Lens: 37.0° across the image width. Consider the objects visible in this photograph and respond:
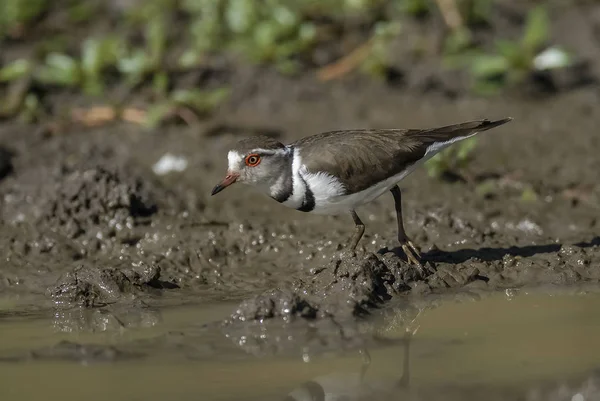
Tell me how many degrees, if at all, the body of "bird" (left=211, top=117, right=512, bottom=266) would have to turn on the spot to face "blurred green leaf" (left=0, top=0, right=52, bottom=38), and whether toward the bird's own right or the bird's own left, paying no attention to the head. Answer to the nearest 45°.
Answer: approximately 45° to the bird's own right

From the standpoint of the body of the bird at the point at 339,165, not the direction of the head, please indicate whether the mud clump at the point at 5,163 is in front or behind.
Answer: in front

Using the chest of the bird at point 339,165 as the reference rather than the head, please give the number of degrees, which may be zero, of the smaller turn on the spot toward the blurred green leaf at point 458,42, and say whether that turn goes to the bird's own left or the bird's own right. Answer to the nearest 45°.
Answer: approximately 90° to the bird's own right

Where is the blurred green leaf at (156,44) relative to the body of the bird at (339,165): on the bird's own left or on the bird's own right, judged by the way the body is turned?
on the bird's own right

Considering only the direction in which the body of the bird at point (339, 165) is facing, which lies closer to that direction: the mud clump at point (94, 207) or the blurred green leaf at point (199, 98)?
the mud clump

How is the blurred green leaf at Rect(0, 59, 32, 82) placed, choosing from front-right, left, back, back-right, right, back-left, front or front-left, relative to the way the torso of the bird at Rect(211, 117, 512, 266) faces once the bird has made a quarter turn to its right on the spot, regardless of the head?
front-left

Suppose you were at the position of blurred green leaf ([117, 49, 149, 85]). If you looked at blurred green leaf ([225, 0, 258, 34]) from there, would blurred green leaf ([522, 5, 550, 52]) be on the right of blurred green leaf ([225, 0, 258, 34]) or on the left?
right

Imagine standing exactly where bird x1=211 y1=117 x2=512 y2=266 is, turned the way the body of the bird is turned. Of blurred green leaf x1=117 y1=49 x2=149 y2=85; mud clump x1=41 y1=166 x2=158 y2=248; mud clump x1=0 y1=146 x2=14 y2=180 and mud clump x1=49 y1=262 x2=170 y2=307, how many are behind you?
0

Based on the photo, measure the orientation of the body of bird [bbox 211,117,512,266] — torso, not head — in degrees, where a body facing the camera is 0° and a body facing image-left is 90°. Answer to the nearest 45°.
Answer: approximately 90°

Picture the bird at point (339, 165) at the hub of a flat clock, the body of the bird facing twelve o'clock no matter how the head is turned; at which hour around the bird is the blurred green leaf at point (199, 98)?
The blurred green leaf is roughly at 2 o'clock from the bird.

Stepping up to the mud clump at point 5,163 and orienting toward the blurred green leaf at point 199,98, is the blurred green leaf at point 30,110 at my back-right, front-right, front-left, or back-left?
front-left

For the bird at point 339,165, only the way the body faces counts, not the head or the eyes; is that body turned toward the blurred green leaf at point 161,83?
no

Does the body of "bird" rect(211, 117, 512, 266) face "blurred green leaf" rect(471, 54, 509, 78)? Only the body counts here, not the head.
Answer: no

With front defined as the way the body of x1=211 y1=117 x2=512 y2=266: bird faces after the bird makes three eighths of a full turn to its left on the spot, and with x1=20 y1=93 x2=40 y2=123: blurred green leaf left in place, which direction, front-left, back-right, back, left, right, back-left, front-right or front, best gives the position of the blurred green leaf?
back

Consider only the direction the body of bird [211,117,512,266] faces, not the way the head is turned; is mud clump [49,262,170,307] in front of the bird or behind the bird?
in front

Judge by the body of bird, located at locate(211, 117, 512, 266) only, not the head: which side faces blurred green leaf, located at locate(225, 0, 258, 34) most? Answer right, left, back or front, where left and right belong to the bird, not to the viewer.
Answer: right
